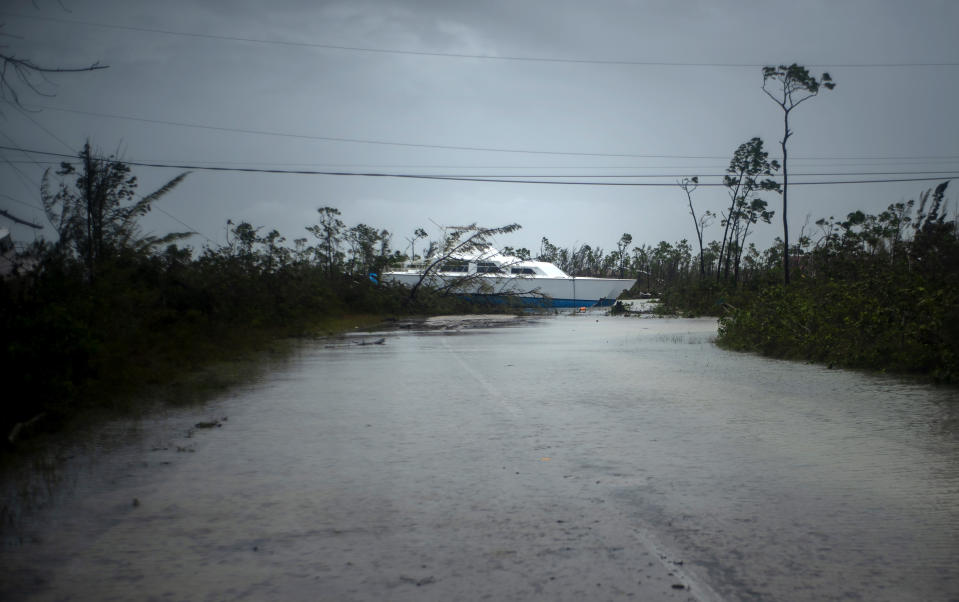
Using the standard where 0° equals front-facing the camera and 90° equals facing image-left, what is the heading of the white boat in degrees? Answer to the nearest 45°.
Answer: approximately 270°
